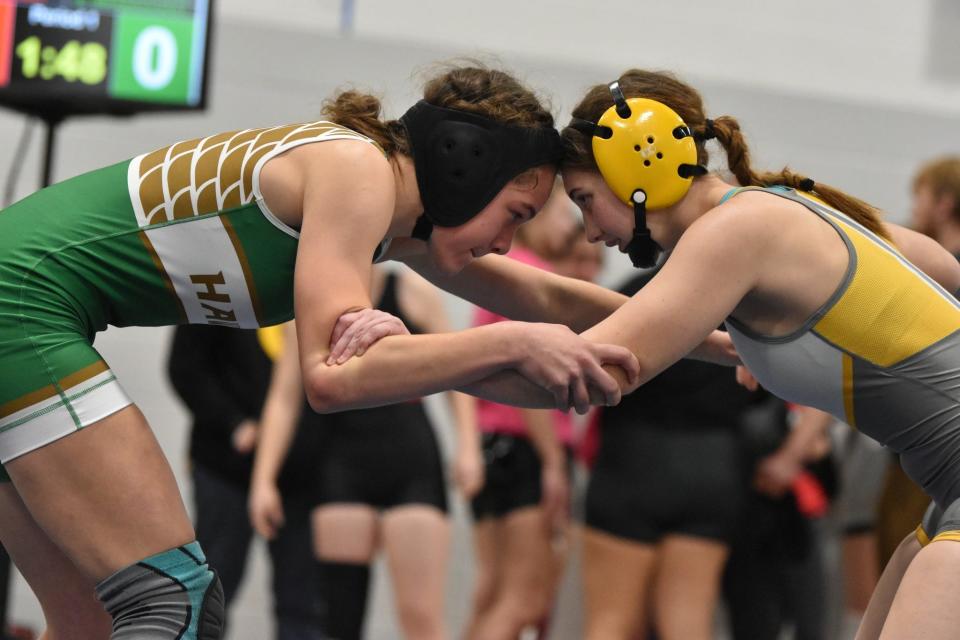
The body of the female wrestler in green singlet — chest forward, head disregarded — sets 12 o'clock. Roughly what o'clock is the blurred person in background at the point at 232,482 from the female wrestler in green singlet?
The blurred person in background is roughly at 9 o'clock from the female wrestler in green singlet.

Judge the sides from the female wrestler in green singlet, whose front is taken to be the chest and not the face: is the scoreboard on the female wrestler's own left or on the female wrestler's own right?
on the female wrestler's own left

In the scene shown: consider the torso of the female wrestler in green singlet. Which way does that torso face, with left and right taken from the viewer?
facing to the right of the viewer

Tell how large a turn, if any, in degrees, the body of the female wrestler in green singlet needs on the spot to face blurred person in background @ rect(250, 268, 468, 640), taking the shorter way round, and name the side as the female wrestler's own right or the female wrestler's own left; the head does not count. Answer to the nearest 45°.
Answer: approximately 90° to the female wrestler's own left

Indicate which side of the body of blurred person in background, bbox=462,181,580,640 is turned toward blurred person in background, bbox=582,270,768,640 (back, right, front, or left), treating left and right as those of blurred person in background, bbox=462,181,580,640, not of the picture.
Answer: left

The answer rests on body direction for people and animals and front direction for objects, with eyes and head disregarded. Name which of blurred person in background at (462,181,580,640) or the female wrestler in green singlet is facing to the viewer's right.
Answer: the female wrestler in green singlet

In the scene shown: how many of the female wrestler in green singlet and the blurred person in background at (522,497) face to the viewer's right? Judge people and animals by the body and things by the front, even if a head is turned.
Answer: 1

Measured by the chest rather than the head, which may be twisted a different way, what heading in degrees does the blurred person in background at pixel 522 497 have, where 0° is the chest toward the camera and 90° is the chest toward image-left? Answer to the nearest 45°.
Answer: approximately 45°
